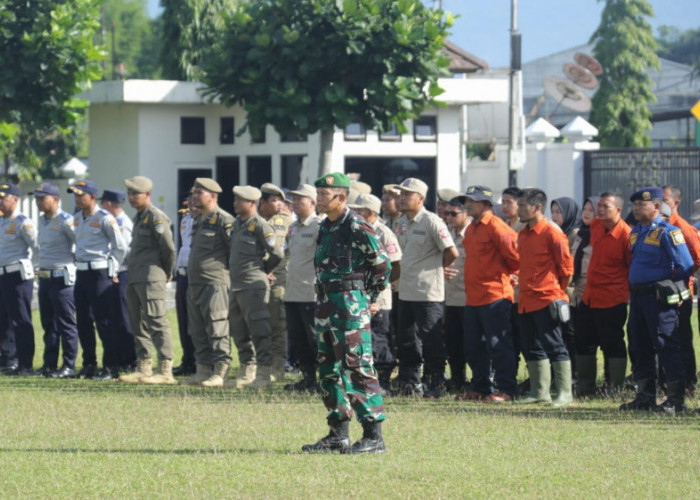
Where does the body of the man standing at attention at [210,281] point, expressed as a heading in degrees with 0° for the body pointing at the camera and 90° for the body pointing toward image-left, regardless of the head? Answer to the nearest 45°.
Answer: approximately 45°

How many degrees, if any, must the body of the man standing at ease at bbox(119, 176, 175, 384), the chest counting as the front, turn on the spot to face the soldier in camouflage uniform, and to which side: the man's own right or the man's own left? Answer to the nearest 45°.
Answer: approximately 45° to the man's own left

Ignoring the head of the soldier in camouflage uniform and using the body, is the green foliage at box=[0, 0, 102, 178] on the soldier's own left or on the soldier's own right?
on the soldier's own right

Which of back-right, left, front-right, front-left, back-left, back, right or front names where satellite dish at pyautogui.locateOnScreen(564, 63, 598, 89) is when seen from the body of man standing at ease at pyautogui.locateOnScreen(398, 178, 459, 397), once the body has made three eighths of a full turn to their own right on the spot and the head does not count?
front

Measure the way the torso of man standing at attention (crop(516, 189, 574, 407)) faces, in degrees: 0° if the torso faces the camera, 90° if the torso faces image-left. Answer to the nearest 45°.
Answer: approximately 45°

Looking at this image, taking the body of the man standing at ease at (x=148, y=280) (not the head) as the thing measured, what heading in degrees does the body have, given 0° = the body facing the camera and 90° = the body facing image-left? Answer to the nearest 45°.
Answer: approximately 45°

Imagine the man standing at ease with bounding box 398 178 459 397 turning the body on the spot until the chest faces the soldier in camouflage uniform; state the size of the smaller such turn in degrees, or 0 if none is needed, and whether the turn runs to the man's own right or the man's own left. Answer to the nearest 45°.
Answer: approximately 45° to the man's own left

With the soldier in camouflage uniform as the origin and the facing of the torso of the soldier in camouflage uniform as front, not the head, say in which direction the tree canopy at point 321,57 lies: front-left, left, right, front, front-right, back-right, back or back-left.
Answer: back-right

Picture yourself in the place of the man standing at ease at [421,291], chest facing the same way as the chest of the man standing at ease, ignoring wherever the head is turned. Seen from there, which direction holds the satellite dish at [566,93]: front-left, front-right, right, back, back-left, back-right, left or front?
back-right

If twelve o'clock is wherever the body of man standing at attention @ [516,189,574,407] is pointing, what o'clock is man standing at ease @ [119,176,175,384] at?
man standing at ease @ [119,176,175,384] is roughly at 2 o'clock from man standing at attention @ [516,189,574,407].

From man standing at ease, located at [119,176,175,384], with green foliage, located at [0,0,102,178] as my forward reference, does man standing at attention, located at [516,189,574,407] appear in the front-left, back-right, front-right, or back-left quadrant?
back-right

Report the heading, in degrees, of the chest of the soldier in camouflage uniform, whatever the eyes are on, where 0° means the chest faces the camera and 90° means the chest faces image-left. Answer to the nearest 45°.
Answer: approximately 45°
